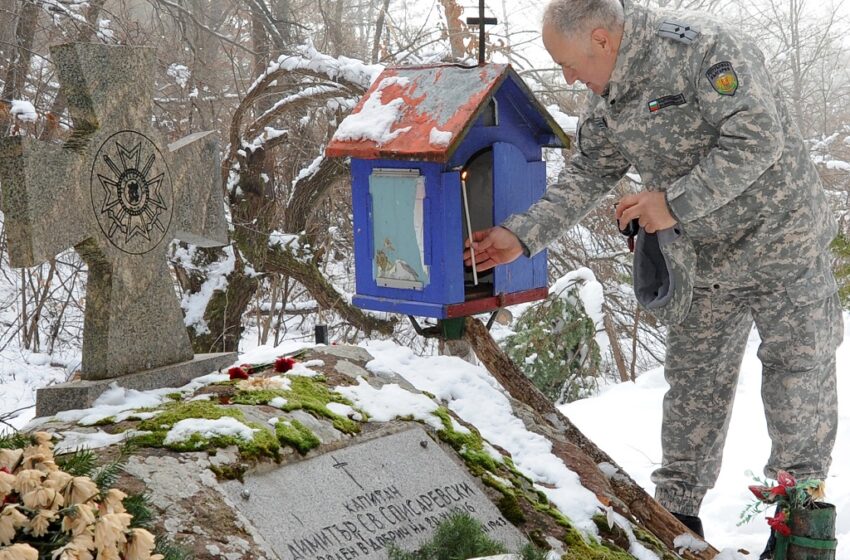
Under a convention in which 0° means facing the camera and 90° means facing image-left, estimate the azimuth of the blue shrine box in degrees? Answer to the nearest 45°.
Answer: approximately 315°

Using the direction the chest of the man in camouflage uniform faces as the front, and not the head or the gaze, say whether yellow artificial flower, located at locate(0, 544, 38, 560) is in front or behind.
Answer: in front

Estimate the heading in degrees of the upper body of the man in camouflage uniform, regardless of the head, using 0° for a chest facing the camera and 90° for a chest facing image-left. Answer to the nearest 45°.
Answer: approximately 45°

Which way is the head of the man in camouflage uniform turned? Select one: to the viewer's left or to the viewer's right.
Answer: to the viewer's left

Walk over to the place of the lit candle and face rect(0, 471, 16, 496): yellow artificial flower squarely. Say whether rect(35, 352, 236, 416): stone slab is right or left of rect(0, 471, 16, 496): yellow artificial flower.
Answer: right
